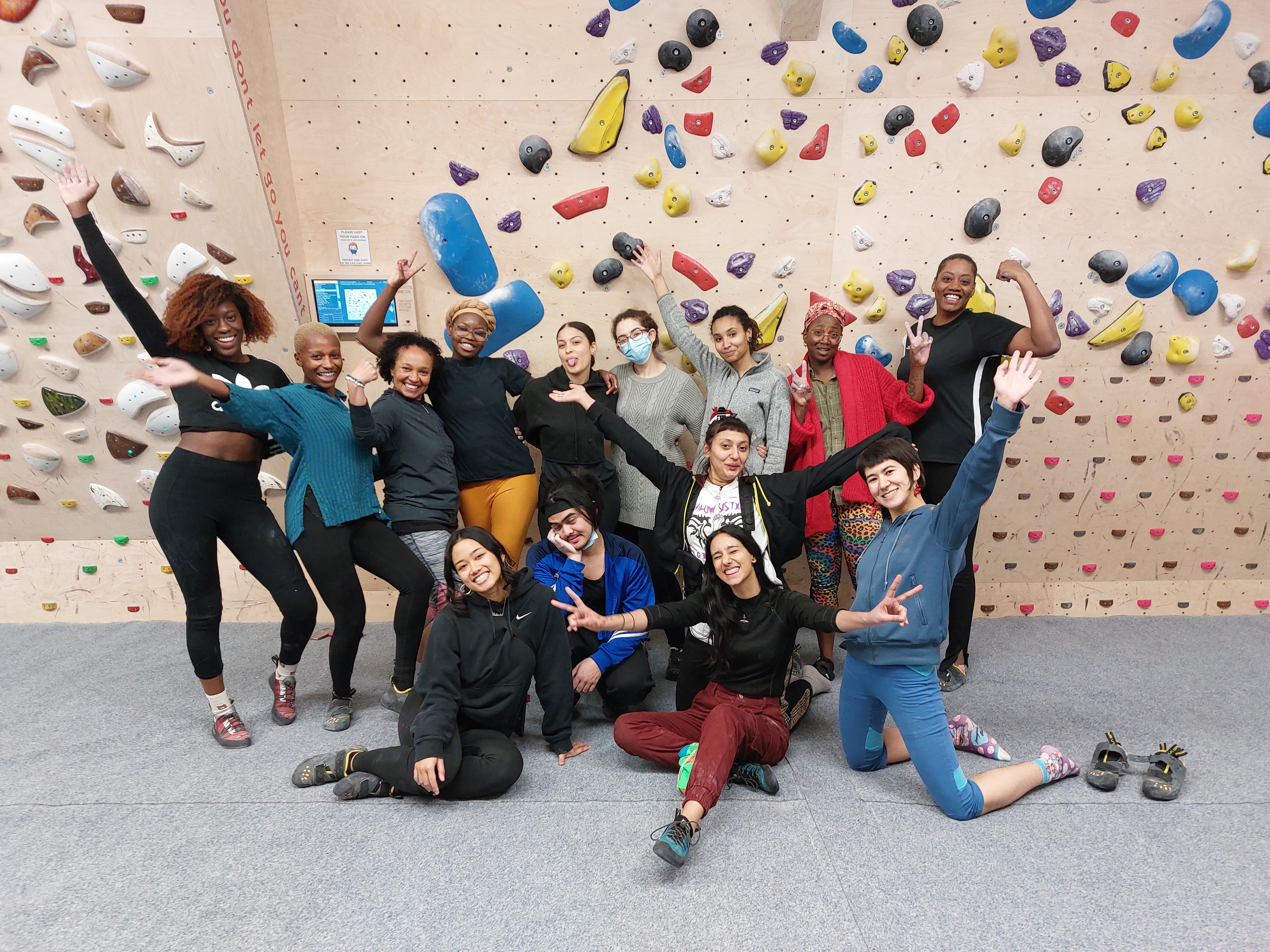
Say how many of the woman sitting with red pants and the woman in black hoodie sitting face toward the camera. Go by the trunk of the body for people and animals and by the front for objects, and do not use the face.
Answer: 2

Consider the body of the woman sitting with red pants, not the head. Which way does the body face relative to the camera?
toward the camera

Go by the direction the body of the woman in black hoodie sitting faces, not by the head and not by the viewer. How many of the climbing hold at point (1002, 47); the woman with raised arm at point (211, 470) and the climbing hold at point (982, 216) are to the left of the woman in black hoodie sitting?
2

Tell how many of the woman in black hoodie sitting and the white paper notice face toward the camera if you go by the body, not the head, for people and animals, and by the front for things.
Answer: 2

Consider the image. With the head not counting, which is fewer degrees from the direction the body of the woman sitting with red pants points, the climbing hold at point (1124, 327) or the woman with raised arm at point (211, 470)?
the woman with raised arm

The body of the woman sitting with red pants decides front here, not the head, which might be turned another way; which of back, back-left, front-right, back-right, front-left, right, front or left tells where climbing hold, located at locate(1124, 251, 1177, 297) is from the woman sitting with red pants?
back-left

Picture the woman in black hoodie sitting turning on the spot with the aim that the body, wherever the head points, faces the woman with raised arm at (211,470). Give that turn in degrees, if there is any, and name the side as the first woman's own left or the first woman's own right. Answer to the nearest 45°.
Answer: approximately 135° to the first woman's own right

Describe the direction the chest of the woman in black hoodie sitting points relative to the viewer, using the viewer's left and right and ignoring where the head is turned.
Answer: facing the viewer

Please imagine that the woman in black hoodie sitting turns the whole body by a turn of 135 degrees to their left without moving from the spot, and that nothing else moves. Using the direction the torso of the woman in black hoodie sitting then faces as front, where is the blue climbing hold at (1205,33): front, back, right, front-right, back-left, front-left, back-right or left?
front-right

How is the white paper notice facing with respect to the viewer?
toward the camera

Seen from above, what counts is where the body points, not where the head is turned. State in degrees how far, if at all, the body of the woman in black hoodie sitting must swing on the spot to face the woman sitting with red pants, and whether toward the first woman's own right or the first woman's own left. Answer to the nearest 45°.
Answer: approximately 90° to the first woman's own left

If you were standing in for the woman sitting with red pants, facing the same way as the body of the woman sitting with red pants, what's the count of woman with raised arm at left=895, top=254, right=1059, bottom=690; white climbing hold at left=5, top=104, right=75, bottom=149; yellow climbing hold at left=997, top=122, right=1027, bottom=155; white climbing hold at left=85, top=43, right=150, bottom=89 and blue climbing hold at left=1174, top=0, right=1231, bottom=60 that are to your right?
2
